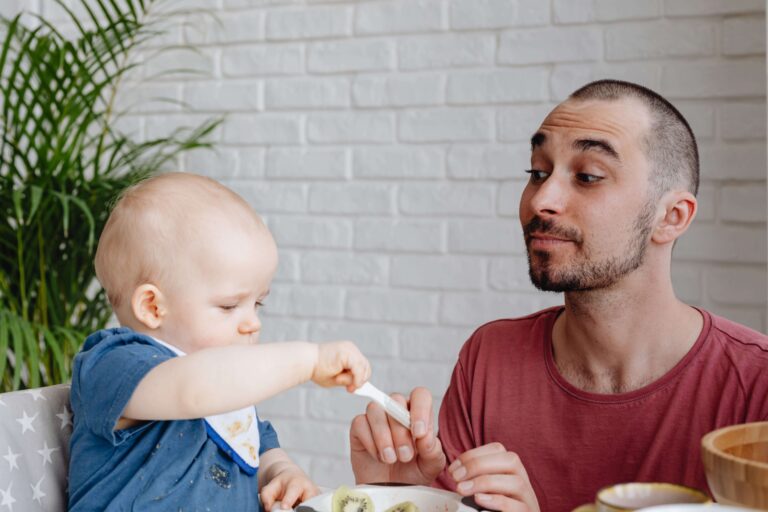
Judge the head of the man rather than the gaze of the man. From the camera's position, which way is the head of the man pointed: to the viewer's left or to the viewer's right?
to the viewer's left

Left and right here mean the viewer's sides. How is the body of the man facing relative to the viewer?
facing the viewer and to the left of the viewer

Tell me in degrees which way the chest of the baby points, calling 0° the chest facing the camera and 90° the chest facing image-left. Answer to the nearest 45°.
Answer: approximately 315°

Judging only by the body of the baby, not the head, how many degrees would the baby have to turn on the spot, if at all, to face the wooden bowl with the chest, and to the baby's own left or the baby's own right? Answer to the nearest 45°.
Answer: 0° — they already face it

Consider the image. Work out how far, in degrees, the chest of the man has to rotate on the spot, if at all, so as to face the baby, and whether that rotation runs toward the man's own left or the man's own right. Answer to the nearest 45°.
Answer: approximately 90° to the man's own right

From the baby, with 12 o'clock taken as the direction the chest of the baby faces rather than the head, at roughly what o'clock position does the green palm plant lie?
The green palm plant is roughly at 7 o'clock from the baby.

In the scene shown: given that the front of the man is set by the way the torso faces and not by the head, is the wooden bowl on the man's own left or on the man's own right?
on the man's own left

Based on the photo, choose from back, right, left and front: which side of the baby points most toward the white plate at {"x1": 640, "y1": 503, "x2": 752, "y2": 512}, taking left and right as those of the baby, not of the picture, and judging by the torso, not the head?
front

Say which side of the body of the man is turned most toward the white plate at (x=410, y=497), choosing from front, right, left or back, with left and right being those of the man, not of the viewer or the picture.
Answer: front

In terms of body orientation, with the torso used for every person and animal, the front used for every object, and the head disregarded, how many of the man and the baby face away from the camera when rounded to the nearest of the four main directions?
0

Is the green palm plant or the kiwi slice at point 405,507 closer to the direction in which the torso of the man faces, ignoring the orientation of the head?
the kiwi slice
